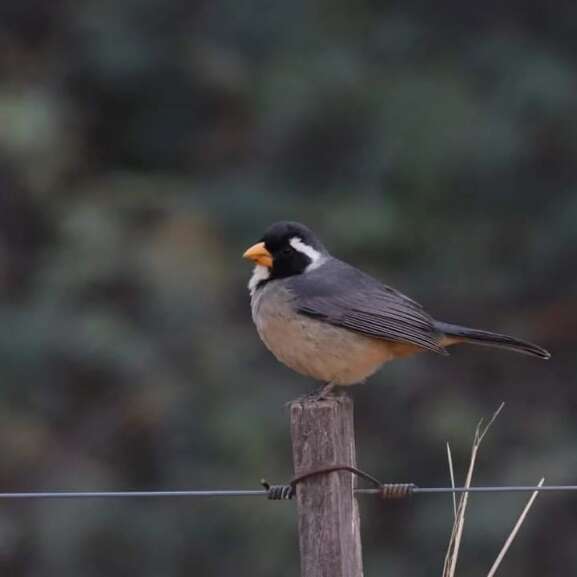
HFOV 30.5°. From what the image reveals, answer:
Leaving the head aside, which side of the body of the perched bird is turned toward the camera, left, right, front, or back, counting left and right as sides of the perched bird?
left
